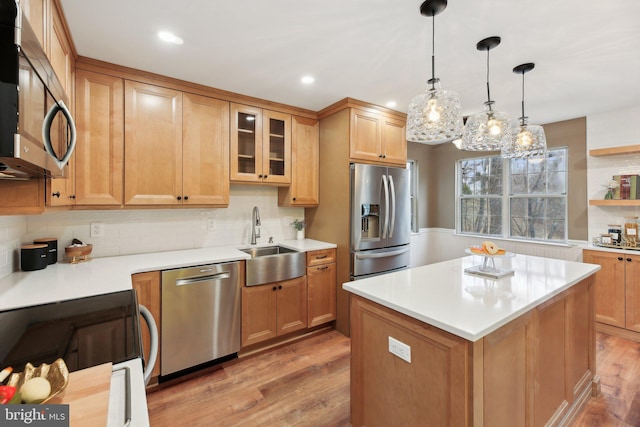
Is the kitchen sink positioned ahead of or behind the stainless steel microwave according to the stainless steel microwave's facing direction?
ahead

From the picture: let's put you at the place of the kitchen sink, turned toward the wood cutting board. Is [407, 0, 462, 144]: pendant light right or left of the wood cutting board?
left

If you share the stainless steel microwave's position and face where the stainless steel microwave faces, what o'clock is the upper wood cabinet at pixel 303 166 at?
The upper wood cabinet is roughly at 11 o'clock from the stainless steel microwave.

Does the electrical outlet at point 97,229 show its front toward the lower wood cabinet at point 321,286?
no

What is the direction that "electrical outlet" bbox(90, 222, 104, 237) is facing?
toward the camera

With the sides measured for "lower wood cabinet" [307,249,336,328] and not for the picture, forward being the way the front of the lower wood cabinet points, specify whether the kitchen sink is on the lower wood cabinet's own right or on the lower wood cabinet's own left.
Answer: on the lower wood cabinet's own right

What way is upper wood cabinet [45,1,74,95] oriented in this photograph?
to the viewer's right

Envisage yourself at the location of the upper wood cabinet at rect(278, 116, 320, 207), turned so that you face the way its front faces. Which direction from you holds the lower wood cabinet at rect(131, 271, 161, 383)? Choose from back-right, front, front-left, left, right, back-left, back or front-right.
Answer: right

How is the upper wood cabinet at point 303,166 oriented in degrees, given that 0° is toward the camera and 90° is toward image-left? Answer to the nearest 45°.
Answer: approximately 315°

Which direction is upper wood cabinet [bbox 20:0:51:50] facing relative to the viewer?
to the viewer's right

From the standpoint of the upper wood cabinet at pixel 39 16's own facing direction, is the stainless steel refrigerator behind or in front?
in front

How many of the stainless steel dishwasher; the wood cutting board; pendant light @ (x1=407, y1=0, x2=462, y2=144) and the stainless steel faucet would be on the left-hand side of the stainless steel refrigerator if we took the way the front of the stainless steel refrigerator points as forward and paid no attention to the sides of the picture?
0

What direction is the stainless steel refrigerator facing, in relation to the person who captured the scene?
facing the viewer and to the right of the viewer

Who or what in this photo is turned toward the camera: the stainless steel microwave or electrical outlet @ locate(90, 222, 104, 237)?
the electrical outlet

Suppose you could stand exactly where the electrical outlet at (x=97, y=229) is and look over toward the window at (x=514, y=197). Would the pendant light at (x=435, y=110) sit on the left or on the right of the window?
right

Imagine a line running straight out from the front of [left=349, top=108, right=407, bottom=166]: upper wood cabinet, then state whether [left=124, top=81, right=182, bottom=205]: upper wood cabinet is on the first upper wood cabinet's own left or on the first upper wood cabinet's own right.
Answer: on the first upper wood cabinet's own right

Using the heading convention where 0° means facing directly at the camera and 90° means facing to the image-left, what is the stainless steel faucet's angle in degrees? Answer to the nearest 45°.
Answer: approximately 315°

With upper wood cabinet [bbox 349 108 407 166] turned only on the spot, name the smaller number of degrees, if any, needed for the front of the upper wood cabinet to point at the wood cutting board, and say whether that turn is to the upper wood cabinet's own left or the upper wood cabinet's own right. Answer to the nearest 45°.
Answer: approximately 45° to the upper wood cabinet's own right

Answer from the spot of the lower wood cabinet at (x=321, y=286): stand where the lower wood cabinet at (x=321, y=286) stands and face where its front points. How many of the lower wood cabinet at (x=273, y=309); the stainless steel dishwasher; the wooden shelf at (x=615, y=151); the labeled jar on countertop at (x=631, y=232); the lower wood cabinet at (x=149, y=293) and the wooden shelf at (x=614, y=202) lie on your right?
3
